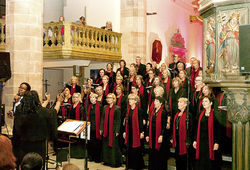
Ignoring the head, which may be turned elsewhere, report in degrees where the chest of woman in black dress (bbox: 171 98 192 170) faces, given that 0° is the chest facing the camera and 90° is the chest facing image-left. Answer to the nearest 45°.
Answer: approximately 45°

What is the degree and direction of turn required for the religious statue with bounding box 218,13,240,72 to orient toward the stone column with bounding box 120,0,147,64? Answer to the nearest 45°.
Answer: approximately 135° to its right

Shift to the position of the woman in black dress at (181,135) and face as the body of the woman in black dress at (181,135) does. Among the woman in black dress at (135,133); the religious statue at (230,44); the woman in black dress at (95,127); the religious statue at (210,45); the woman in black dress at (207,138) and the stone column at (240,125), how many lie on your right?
2

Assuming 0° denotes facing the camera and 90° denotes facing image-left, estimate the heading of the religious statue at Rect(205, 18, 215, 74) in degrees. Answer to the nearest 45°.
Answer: approximately 45°

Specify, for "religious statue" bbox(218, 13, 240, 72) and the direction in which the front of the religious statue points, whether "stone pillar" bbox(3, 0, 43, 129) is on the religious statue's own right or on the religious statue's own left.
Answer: on the religious statue's own right

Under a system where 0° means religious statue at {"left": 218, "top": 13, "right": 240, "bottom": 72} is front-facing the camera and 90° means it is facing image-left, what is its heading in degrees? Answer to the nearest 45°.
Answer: approximately 0°

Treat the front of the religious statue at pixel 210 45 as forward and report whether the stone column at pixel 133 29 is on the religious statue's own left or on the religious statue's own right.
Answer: on the religious statue's own right

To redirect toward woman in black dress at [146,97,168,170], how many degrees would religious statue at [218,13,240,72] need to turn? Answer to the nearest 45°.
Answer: approximately 135° to its right

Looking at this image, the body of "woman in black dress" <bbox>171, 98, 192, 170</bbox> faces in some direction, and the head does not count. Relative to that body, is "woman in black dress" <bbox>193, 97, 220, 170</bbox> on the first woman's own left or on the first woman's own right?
on the first woman's own left
